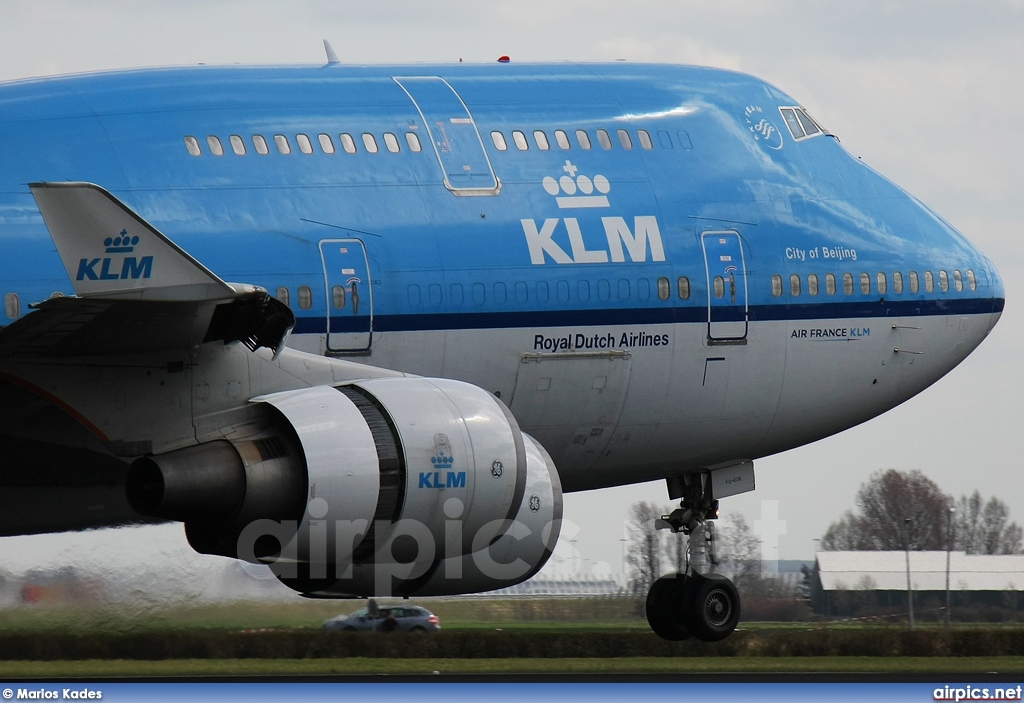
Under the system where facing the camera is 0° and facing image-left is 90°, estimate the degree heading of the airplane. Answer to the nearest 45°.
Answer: approximately 225°

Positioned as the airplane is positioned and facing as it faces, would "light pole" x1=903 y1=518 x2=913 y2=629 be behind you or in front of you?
in front

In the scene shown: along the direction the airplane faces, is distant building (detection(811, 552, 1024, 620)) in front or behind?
in front
